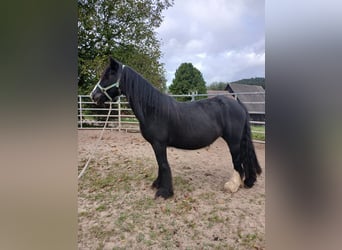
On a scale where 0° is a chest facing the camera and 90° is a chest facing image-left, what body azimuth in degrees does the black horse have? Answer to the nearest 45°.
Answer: approximately 90°
